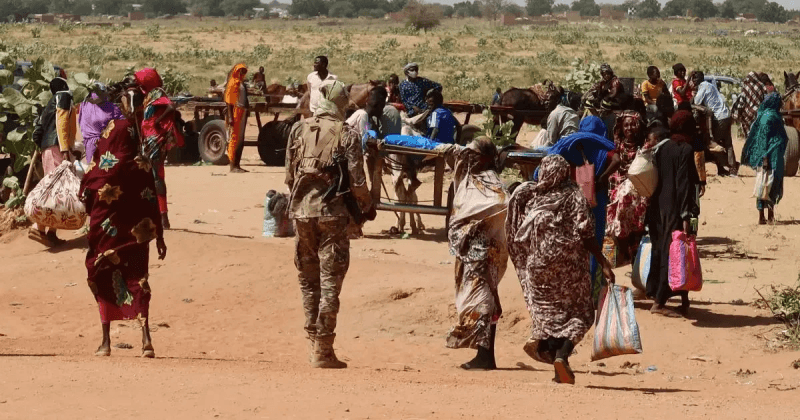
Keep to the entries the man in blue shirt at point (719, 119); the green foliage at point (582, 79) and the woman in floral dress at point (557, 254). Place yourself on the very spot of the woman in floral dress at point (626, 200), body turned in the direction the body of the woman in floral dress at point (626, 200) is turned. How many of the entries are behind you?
2

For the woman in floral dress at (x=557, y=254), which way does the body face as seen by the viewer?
away from the camera

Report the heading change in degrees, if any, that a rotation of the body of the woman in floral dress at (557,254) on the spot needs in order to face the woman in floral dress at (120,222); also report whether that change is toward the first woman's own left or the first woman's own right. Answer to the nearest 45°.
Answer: approximately 90° to the first woman's own left

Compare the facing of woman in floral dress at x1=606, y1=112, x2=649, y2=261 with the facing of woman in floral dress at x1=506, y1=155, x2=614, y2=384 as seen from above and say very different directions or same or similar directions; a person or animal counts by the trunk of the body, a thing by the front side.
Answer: very different directions

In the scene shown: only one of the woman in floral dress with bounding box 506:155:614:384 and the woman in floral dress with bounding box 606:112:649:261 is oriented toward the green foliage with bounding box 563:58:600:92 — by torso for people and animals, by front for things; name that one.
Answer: the woman in floral dress with bounding box 506:155:614:384

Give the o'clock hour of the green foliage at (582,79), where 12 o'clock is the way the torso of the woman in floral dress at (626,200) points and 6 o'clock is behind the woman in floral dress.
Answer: The green foliage is roughly at 6 o'clock from the woman in floral dress.

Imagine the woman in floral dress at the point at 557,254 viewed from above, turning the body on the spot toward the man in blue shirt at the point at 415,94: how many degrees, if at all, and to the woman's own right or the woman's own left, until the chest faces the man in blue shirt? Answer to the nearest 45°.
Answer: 0° — they already face them

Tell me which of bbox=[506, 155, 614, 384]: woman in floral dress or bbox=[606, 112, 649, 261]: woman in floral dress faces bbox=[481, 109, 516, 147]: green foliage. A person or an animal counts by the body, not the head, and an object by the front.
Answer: bbox=[506, 155, 614, 384]: woman in floral dress

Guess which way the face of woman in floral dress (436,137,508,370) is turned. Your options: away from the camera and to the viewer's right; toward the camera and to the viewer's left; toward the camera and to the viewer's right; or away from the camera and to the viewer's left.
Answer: away from the camera and to the viewer's left

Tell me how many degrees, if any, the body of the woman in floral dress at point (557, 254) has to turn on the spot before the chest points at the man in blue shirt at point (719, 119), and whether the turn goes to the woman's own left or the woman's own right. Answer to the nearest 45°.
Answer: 0° — they already face them
